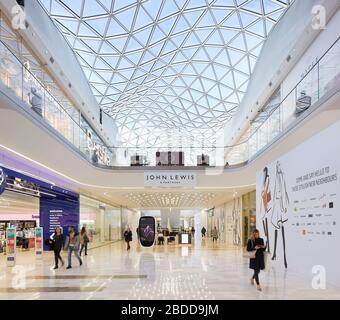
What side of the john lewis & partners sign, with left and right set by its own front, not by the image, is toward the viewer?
front

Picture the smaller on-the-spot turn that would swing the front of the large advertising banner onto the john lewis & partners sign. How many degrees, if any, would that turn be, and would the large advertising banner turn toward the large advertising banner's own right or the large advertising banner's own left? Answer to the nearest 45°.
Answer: approximately 90° to the large advertising banner's own right

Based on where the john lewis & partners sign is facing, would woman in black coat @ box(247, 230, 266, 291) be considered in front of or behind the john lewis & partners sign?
in front

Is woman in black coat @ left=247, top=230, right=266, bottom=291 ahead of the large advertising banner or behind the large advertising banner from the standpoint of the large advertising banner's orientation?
ahead

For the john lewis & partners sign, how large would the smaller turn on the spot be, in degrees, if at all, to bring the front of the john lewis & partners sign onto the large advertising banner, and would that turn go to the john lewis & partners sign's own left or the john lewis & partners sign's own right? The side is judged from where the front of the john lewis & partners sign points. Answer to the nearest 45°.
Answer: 0° — it already faces it

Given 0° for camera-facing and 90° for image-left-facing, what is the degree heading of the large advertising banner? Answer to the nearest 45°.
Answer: approximately 45°

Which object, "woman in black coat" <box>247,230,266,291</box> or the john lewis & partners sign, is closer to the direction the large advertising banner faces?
the woman in black coat

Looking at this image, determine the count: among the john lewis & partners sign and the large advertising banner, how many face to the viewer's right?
0
